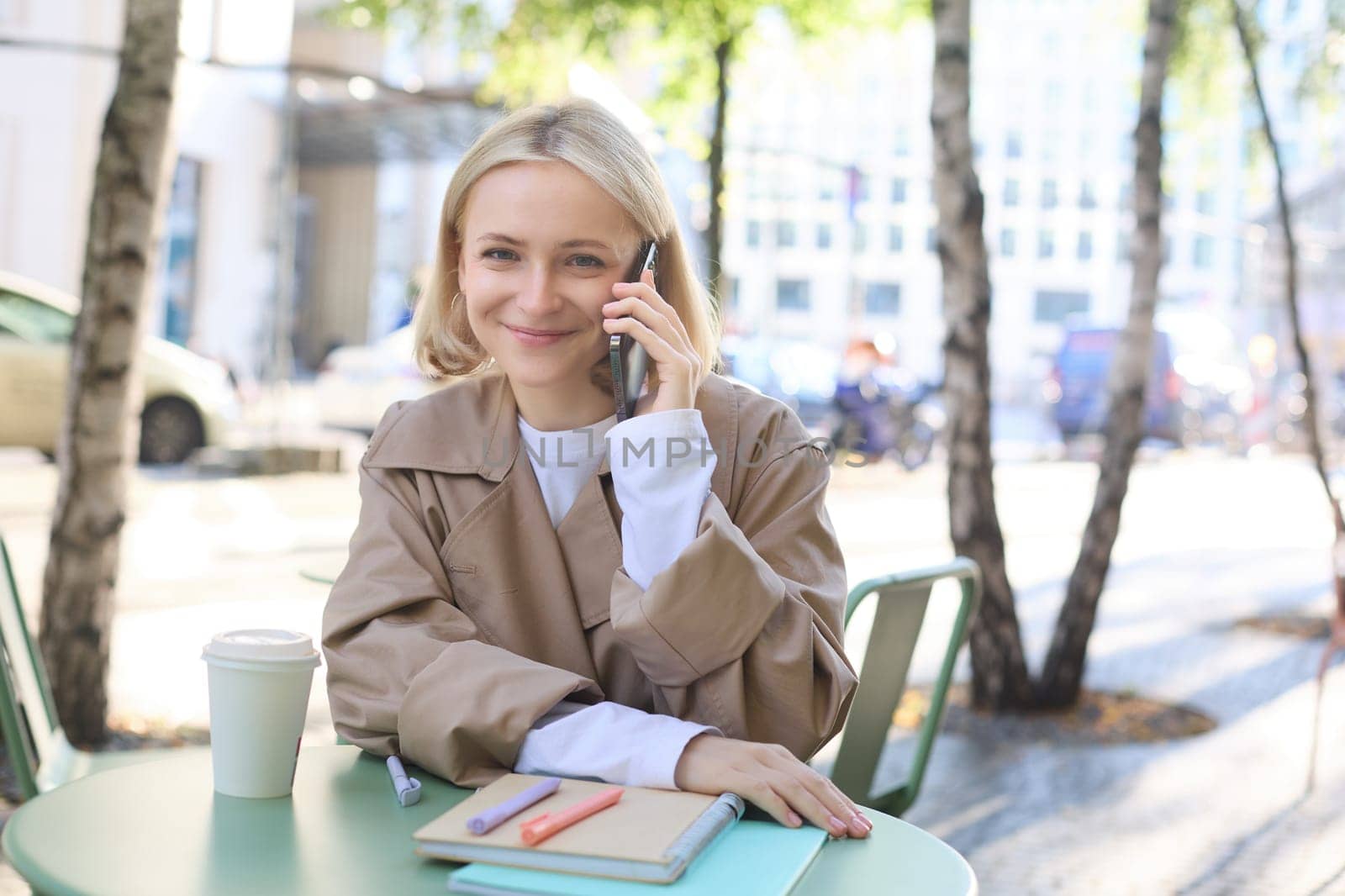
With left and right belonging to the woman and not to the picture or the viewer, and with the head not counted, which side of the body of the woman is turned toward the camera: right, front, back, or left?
front

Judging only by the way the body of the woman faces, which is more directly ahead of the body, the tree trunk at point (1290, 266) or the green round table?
the green round table

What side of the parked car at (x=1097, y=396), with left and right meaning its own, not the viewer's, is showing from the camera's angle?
back

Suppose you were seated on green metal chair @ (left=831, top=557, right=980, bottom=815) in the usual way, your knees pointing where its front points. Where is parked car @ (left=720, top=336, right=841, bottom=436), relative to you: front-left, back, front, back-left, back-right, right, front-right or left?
back-right

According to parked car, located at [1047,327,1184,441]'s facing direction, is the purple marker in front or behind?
behind

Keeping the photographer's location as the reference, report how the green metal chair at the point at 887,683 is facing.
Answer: facing the viewer and to the left of the viewer

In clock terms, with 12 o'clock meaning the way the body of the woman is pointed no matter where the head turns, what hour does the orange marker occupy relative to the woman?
The orange marker is roughly at 12 o'clock from the woman.

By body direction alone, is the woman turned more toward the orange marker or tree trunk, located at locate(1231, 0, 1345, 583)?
the orange marker

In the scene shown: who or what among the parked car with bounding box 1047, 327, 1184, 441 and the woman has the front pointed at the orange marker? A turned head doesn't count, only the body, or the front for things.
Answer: the woman

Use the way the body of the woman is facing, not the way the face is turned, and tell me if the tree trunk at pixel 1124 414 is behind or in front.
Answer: behind

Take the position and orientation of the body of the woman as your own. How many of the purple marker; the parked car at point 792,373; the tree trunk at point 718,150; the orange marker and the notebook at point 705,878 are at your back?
2

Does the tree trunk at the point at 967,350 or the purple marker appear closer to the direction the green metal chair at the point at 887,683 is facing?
the purple marker

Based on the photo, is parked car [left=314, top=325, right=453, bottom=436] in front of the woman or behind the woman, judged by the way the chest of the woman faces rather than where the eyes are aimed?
behind

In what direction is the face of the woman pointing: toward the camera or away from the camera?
toward the camera
